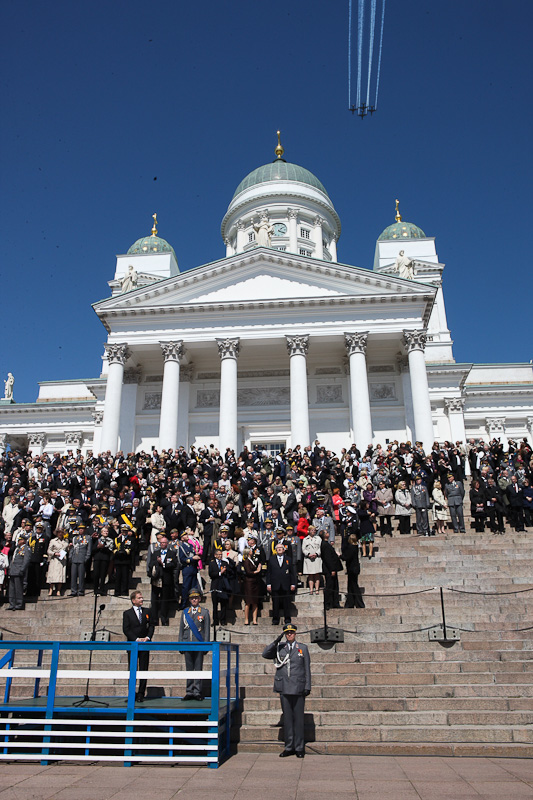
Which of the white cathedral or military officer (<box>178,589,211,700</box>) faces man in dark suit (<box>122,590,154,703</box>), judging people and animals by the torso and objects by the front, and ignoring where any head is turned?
the white cathedral

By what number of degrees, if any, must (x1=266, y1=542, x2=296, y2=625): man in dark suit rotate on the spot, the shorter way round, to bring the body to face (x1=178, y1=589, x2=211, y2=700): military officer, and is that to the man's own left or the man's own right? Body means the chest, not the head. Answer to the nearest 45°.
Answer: approximately 45° to the man's own right

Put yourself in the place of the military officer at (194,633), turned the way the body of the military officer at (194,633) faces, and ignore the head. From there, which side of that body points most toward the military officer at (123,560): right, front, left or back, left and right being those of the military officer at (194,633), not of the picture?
back

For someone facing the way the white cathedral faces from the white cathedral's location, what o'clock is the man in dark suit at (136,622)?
The man in dark suit is roughly at 12 o'clock from the white cathedral.

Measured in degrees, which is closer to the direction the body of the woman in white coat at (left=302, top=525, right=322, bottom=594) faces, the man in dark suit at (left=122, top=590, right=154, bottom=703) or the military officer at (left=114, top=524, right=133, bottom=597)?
the man in dark suit

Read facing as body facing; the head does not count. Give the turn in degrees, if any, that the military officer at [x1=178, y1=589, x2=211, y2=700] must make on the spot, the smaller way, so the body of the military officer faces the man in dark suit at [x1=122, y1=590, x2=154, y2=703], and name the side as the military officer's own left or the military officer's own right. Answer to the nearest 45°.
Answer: approximately 90° to the military officer's own right

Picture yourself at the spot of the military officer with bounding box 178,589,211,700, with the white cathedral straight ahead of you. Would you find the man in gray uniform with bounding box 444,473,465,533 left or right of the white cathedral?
right

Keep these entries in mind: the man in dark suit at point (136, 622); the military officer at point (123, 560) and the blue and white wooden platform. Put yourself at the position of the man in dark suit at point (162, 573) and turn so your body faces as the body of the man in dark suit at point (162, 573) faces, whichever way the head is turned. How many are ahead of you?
2

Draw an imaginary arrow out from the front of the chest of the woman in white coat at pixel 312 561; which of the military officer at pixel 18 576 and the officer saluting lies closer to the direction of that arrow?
the officer saluting

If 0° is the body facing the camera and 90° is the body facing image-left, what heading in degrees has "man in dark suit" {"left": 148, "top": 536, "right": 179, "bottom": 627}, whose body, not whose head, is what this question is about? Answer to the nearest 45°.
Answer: approximately 0°
